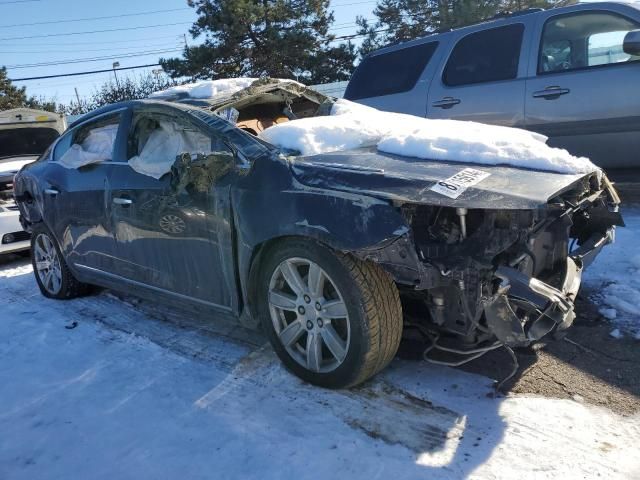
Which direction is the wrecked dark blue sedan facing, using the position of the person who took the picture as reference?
facing the viewer and to the right of the viewer

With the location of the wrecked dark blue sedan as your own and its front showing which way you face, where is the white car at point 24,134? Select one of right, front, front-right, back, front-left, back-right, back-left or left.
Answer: back

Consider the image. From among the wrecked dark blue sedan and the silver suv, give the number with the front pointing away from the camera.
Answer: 0

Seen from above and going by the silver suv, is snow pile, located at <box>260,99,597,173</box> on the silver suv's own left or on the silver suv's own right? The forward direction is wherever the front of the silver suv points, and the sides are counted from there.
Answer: on the silver suv's own right

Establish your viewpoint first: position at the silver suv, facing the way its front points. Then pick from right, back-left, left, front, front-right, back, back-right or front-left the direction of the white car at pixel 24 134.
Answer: back-right

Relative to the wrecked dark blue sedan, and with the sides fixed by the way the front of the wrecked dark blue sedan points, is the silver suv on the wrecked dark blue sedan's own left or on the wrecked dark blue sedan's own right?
on the wrecked dark blue sedan's own left
